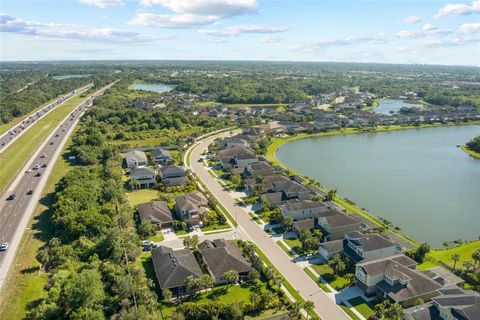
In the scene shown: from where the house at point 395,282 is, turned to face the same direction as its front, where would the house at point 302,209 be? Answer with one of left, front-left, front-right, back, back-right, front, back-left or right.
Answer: right

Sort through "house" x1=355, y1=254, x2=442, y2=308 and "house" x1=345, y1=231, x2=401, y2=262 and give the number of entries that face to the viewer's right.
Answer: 0

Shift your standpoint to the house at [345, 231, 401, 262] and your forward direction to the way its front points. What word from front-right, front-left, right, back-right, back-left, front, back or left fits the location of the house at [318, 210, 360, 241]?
right

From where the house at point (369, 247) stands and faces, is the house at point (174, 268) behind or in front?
in front

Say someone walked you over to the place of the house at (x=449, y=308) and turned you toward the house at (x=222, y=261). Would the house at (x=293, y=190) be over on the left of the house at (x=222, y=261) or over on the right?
right

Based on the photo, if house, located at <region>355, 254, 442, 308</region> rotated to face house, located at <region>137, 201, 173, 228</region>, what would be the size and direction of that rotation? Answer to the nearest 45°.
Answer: approximately 45° to its right

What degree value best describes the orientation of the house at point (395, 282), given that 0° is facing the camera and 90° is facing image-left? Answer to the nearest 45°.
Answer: approximately 45°

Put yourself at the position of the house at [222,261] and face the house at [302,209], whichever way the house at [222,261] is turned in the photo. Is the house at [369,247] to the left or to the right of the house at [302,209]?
right

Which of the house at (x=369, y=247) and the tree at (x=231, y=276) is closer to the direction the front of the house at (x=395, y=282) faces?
the tree

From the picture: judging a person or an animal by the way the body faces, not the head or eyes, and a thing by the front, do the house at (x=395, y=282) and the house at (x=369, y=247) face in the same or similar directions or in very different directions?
same or similar directions

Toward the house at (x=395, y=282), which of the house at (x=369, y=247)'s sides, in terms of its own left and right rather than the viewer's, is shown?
left

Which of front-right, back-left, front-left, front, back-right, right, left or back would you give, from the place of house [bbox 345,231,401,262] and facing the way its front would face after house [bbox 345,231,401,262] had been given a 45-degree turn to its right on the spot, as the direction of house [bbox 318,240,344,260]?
front

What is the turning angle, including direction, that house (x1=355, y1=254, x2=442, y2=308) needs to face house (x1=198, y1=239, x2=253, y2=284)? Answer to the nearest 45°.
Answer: approximately 45° to its right

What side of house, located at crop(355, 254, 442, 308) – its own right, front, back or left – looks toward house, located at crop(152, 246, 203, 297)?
front

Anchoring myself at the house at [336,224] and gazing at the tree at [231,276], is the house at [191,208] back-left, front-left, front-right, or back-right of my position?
front-right

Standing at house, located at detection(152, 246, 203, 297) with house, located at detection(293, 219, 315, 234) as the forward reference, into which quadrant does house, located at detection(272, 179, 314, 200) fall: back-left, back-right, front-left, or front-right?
front-left

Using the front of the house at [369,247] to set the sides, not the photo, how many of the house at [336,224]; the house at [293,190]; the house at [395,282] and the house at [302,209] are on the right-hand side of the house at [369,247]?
3

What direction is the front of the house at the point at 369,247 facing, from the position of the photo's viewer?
facing the viewer and to the left of the viewer

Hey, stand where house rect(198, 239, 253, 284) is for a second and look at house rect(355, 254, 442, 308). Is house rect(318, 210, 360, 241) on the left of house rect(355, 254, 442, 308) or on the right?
left

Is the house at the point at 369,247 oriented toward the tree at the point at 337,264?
yes
